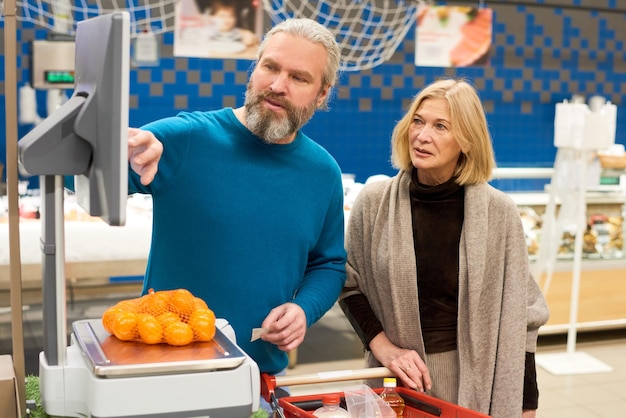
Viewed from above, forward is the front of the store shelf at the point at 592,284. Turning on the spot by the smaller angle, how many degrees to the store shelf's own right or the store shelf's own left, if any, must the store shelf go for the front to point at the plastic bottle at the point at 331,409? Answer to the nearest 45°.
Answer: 0° — it already faces it

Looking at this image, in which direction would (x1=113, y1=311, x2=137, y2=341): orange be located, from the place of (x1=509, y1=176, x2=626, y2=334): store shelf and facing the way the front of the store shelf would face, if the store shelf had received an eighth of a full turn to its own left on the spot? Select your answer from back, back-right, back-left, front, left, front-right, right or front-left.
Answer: front-right

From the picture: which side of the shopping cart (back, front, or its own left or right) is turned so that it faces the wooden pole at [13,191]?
right

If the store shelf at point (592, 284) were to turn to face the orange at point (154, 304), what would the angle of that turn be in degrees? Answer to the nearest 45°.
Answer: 0° — it already faces it

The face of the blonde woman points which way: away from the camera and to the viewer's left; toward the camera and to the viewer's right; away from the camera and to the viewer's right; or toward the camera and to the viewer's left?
toward the camera and to the viewer's left

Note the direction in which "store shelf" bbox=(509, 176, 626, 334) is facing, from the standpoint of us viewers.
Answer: facing the viewer

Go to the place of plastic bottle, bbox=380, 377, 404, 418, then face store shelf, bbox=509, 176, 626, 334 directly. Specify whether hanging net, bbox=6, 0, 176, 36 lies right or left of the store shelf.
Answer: left

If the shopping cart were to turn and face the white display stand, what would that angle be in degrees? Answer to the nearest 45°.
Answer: approximately 135° to its left

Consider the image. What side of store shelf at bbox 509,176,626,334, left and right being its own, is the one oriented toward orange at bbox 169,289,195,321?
front

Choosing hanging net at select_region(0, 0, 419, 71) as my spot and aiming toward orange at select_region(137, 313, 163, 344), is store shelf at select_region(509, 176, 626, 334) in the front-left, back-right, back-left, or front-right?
front-left

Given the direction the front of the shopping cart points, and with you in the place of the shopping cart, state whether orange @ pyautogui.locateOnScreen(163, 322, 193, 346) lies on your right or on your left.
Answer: on your right

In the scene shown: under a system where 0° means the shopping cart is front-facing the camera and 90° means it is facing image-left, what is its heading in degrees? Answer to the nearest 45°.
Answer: approximately 315°

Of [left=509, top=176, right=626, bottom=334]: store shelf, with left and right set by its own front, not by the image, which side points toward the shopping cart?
front

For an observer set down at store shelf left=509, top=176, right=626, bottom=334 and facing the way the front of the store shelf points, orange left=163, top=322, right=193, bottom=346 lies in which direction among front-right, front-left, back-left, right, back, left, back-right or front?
front

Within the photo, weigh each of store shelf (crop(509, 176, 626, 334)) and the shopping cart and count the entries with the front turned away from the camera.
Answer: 0
